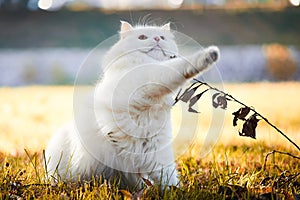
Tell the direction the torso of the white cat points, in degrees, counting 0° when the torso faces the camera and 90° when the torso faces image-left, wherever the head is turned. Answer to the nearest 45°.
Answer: approximately 315°
